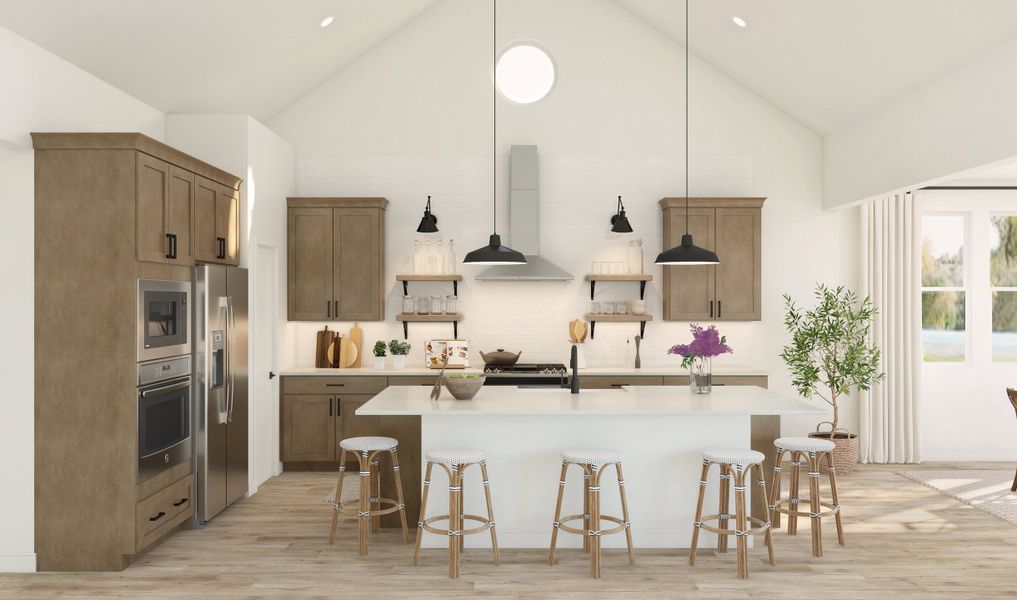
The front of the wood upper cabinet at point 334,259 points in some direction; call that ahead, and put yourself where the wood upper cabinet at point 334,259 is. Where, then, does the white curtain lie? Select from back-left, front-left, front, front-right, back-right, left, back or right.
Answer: left

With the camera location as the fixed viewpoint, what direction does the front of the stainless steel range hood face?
facing the viewer

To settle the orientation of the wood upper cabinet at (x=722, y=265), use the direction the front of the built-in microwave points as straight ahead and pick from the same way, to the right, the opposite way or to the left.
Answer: to the right

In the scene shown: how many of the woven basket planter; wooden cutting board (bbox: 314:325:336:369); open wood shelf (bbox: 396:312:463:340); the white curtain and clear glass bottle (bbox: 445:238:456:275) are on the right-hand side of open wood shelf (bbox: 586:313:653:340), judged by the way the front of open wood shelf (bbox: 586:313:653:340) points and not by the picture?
3

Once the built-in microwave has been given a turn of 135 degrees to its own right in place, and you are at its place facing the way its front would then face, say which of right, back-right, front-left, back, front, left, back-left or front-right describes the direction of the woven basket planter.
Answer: back

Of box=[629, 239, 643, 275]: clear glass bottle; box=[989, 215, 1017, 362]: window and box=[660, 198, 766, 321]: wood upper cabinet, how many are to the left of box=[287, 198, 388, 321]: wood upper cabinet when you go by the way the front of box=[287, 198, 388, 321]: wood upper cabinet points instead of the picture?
3

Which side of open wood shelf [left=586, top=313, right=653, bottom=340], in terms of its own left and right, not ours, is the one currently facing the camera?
front

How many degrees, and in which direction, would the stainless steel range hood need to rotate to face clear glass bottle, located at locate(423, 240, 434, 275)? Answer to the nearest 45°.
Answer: approximately 90° to its right

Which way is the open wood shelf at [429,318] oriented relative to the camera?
toward the camera

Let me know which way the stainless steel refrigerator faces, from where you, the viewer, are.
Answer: facing the viewer and to the right of the viewer

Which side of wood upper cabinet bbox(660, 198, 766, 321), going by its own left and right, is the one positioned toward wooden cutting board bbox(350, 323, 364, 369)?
right

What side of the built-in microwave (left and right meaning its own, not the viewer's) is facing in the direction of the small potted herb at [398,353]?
left

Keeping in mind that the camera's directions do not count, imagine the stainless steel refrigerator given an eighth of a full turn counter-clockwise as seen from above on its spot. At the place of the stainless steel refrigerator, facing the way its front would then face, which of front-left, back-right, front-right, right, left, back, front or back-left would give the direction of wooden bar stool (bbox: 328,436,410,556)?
front-right
